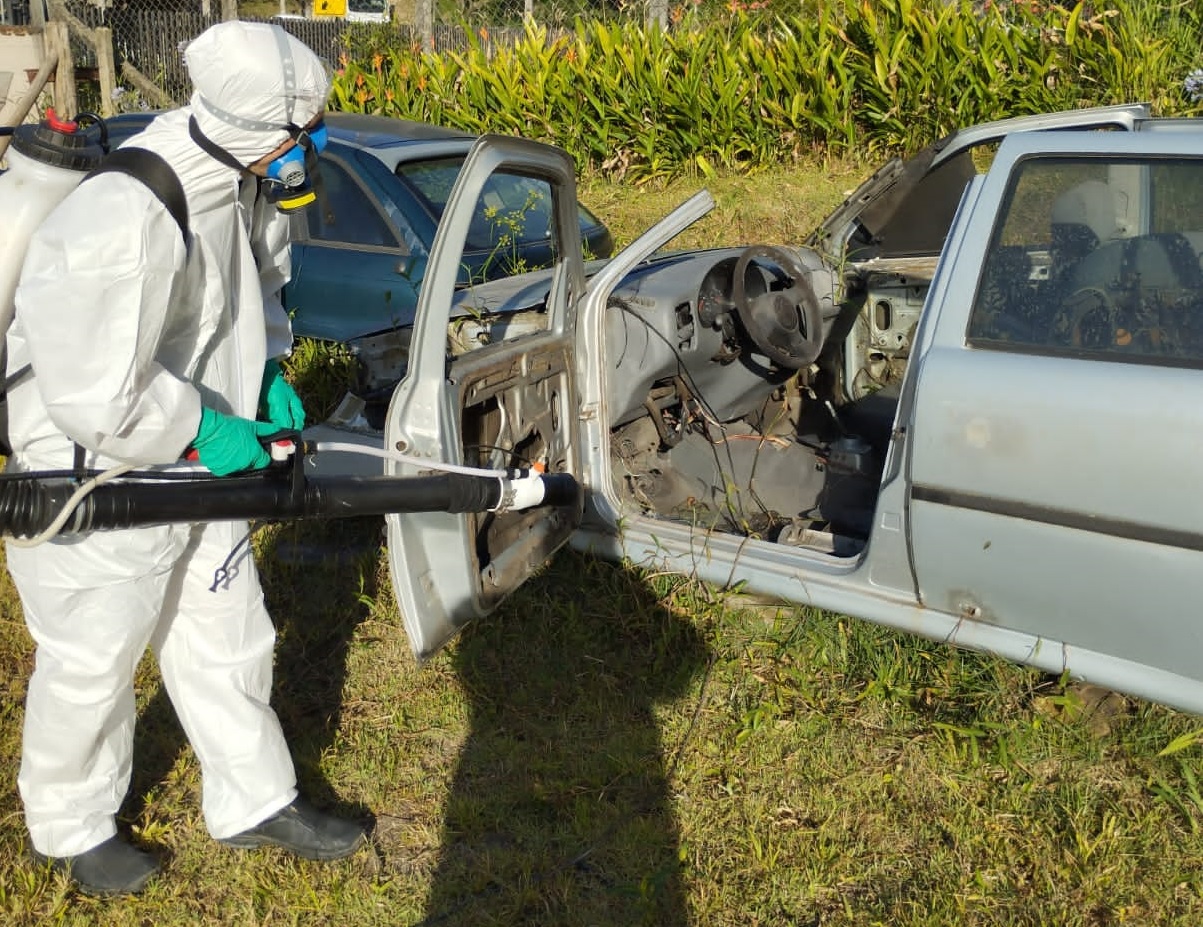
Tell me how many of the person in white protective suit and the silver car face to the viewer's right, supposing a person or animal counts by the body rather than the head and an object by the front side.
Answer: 1

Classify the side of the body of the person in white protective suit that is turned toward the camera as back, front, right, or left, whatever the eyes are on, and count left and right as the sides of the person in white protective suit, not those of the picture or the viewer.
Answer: right

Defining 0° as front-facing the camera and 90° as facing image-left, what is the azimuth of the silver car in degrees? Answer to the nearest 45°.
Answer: approximately 135°

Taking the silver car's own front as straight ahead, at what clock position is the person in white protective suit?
The person in white protective suit is roughly at 10 o'clock from the silver car.

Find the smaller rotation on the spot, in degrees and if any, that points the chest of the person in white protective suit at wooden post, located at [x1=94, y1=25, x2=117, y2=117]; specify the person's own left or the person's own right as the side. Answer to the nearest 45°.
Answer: approximately 90° to the person's own left
